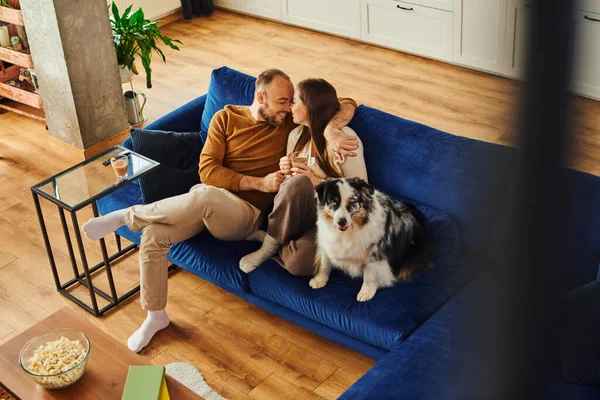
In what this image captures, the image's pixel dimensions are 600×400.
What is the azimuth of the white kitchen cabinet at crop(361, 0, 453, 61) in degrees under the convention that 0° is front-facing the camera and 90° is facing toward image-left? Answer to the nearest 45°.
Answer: approximately 45°

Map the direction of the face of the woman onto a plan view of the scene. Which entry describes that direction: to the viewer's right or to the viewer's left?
to the viewer's left

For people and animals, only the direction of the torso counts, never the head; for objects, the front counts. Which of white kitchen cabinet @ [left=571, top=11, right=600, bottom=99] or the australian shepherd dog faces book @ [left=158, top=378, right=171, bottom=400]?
the australian shepherd dog

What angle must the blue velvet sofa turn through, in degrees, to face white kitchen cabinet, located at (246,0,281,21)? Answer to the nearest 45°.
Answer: approximately 135° to its right

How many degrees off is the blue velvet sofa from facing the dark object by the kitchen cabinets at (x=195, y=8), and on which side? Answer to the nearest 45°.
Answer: approximately 135° to its right

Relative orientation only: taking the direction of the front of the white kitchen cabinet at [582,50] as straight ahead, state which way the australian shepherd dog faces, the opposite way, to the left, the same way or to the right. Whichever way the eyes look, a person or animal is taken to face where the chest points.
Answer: the same way

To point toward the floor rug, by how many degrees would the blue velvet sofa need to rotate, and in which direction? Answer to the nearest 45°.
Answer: approximately 45° to its right

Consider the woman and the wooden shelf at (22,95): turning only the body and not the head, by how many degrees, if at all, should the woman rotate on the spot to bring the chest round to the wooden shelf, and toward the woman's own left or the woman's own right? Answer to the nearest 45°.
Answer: approximately 90° to the woman's own right

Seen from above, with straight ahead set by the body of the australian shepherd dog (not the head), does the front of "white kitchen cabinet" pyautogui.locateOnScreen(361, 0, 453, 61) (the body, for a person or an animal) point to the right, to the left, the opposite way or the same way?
the same way

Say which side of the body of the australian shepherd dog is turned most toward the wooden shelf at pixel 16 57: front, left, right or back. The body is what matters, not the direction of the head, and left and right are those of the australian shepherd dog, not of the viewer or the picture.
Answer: right

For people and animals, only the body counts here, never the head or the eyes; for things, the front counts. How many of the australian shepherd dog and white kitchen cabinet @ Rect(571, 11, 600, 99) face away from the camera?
0

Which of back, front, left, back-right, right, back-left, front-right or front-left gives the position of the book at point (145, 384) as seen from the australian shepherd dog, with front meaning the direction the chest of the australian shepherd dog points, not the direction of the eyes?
front

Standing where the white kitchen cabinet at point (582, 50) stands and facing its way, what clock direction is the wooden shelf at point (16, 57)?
The wooden shelf is roughly at 3 o'clock from the white kitchen cabinet.

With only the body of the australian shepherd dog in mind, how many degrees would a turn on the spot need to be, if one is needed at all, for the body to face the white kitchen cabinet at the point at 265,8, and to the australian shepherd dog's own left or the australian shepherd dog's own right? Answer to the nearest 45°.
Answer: approximately 135° to the australian shepherd dog's own right

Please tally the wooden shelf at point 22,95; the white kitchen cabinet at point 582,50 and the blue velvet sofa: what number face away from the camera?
0

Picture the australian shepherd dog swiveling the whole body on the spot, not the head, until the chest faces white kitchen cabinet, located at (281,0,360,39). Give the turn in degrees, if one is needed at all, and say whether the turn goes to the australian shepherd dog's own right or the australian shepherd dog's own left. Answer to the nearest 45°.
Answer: approximately 135° to the australian shepherd dog's own right

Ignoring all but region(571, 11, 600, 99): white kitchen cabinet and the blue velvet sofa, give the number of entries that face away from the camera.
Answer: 0
